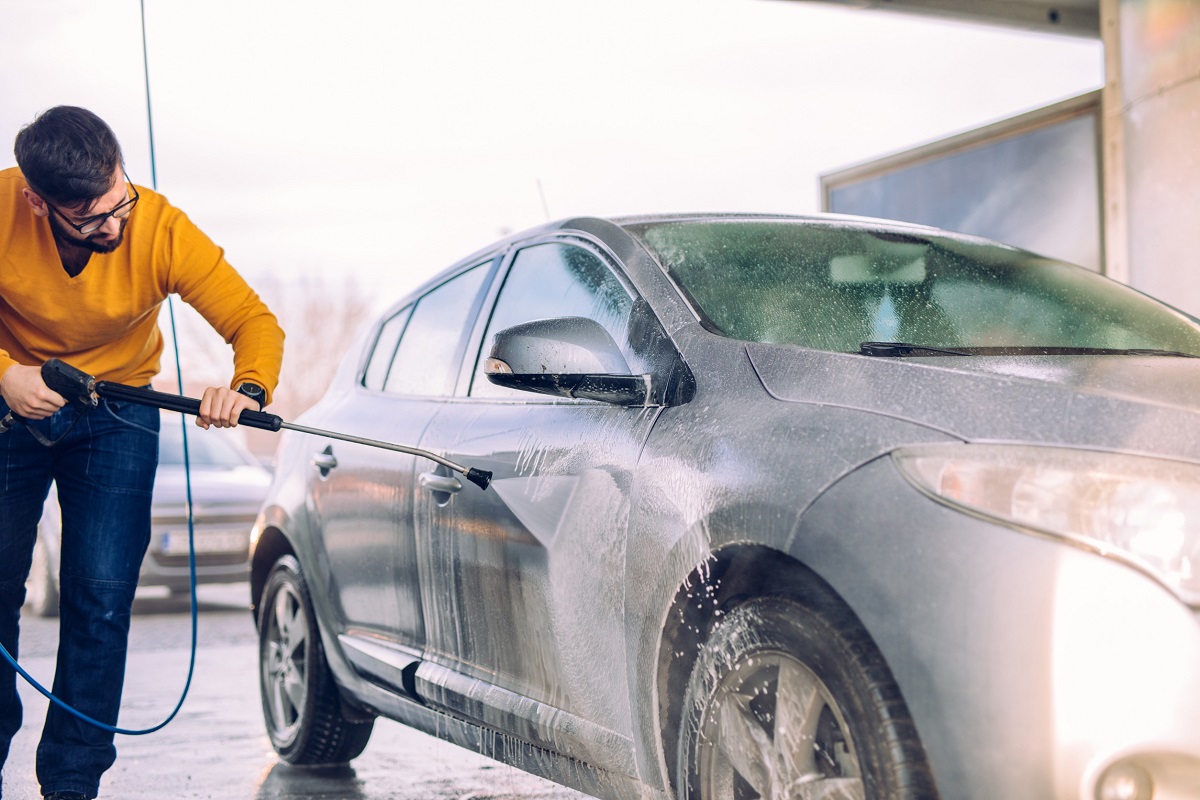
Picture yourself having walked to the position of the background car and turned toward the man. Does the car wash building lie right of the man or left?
left

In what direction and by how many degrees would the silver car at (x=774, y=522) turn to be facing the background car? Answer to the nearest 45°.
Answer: approximately 180°

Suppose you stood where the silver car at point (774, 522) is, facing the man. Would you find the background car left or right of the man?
right

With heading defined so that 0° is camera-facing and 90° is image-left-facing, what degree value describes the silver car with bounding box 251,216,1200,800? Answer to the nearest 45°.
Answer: approximately 315°
